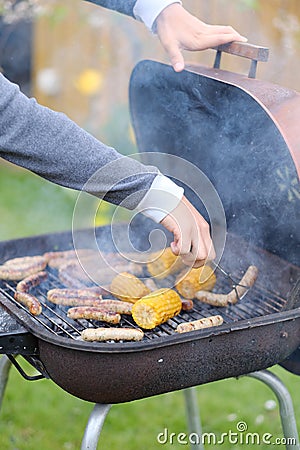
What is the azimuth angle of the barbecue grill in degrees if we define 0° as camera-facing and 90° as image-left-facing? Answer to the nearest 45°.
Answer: approximately 45°

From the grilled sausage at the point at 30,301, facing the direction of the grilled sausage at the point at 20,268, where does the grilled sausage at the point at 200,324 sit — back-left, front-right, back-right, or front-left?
back-right
